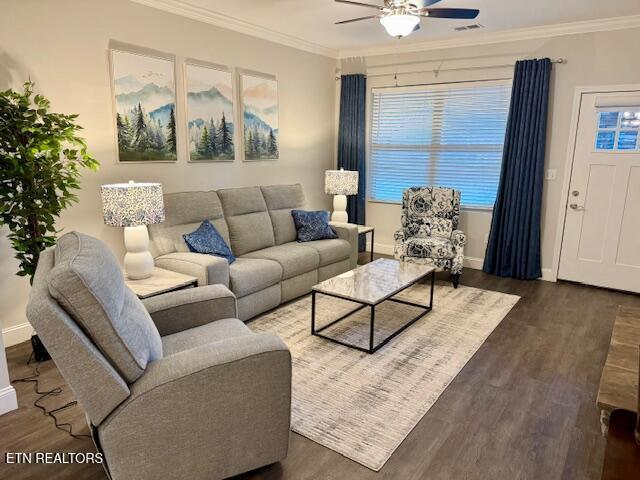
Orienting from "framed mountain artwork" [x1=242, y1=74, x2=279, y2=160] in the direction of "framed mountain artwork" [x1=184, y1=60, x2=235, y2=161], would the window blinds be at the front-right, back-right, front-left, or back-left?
back-left

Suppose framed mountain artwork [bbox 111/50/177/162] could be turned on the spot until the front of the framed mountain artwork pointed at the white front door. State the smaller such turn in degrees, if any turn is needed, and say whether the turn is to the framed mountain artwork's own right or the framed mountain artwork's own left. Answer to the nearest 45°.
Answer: approximately 45° to the framed mountain artwork's own left

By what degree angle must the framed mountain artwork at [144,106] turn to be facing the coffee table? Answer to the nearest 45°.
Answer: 0° — it already faces it

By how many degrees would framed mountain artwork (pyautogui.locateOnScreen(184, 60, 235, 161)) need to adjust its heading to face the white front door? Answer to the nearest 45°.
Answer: approximately 45° to its left

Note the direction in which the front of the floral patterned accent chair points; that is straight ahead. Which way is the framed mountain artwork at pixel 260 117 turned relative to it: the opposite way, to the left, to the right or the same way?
to the left

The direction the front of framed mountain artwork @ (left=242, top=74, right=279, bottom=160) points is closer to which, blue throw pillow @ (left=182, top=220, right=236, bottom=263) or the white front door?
the white front door

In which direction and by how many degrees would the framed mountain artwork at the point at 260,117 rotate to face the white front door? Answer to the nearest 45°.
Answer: approximately 45° to its left

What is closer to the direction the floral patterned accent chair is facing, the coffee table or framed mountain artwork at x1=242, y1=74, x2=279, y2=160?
the coffee table

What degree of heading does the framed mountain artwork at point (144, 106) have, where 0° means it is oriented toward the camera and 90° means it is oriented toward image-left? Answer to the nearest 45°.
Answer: approximately 315°
